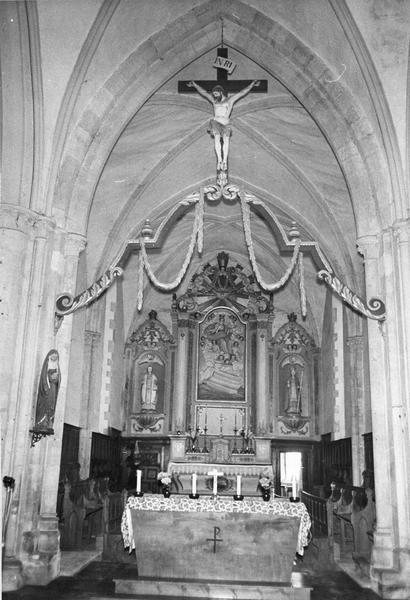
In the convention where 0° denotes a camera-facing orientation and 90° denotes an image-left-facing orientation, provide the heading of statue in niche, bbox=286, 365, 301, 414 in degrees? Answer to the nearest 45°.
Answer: approximately 0°

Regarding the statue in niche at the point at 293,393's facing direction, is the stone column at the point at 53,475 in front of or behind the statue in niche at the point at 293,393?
in front

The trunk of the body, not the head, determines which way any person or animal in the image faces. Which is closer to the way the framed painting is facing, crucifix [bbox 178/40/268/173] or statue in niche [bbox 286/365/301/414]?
the crucifix

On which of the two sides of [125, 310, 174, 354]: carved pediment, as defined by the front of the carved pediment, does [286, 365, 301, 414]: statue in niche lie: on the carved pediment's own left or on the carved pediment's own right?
on the carved pediment's own left

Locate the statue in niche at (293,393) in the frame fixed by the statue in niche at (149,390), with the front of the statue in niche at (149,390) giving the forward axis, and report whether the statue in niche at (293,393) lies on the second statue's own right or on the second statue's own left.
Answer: on the second statue's own left

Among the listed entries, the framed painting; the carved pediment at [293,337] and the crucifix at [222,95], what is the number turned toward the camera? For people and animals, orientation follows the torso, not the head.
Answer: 3

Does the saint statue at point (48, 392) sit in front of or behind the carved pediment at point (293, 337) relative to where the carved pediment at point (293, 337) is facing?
in front

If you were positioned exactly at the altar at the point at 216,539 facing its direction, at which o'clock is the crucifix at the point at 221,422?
The crucifix is roughly at 6 o'clock from the altar.

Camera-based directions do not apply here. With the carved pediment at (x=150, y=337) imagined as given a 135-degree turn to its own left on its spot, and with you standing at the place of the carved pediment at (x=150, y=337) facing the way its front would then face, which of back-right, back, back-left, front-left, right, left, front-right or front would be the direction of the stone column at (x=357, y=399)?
right

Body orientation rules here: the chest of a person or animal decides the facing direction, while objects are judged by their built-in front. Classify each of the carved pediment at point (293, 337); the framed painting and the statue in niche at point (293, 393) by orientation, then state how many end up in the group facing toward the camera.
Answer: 3

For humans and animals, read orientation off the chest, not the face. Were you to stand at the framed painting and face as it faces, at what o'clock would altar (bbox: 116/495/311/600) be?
The altar is roughly at 12 o'clock from the framed painting.
